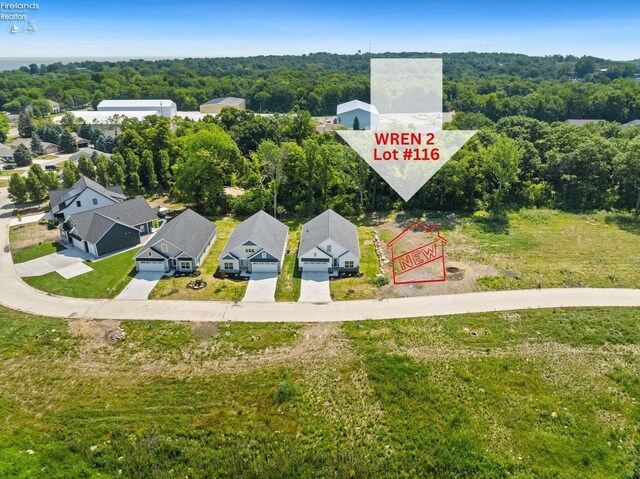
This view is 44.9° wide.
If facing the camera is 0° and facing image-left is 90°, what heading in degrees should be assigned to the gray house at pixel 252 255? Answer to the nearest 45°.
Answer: approximately 0°

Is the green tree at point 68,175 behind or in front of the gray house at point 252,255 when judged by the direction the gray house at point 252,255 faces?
behind

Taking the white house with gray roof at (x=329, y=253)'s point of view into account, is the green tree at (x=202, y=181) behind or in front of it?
behind

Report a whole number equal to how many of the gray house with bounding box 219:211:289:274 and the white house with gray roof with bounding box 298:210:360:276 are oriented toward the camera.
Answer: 2

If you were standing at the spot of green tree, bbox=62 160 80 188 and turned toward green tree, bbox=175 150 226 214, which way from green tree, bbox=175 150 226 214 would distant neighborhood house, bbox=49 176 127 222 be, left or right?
right

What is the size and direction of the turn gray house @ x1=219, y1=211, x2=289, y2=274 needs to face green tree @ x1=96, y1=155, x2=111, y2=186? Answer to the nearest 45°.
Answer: approximately 135° to its right

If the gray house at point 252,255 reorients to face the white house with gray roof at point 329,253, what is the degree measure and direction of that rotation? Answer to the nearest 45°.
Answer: approximately 90° to its left

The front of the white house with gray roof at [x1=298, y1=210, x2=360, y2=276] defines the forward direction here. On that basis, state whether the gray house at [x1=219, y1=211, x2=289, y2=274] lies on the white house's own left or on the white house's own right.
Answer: on the white house's own right

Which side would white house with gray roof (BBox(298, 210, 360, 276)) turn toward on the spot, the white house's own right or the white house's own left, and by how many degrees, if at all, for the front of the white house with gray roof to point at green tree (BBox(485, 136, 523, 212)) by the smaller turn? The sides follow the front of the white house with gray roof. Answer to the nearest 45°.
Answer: approximately 135° to the white house's own left

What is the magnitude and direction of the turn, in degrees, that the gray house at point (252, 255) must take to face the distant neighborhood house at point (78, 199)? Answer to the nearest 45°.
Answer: approximately 135° to its right
